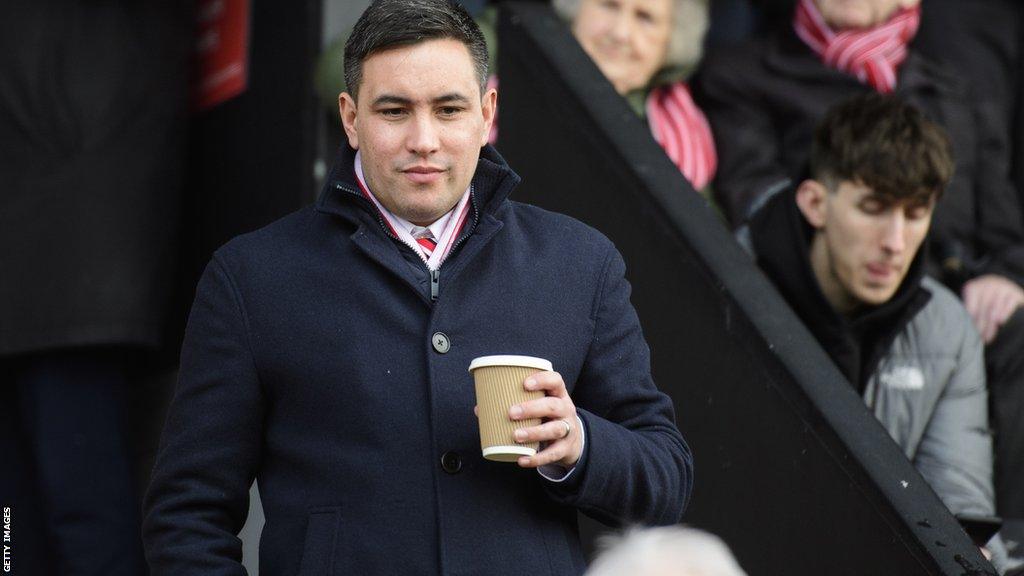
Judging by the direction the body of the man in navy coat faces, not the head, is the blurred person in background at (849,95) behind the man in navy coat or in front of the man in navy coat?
behind

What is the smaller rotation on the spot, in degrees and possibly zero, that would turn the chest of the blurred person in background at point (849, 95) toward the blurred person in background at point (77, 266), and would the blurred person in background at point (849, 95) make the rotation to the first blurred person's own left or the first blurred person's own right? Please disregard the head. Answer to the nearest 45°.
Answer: approximately 45° to the first blurred person's own right

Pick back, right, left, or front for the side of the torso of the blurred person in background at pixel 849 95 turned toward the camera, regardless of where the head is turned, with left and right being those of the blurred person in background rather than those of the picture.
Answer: front

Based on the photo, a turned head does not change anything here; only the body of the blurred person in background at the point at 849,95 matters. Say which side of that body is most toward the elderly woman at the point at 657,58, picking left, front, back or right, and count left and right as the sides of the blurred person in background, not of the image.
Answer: right

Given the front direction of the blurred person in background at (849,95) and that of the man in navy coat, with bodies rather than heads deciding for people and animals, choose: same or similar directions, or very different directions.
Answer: same or similar directions

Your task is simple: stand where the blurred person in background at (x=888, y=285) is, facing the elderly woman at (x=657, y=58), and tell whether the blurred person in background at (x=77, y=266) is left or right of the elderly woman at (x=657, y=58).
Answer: left

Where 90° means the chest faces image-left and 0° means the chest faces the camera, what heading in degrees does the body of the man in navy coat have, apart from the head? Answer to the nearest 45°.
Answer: approximately 0°

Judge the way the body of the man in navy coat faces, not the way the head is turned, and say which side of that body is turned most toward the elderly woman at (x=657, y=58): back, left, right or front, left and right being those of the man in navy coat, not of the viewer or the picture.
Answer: back

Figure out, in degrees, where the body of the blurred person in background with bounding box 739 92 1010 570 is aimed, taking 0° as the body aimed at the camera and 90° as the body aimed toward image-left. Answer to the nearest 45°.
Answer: approximately 315°

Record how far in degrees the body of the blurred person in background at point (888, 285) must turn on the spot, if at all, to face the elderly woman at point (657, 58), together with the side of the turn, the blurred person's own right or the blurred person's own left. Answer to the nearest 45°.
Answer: approximately 180°

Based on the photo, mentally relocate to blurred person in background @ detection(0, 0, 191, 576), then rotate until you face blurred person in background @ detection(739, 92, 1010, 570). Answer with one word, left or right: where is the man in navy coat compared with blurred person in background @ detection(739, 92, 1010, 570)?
right
